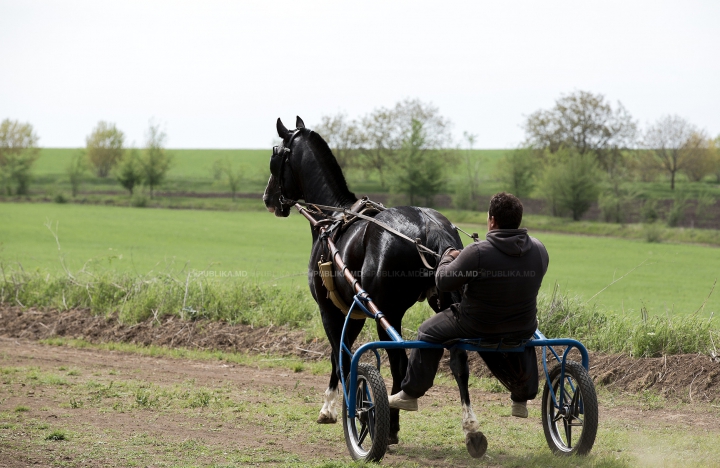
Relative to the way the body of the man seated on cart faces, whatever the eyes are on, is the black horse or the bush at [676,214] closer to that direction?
the black horse

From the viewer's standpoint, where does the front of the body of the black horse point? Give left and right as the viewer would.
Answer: facing away from the viewer and to the left of the viewer

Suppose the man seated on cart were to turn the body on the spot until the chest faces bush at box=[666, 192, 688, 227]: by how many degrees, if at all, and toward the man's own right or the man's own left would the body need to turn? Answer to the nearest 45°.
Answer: approximately 45° to the man's own right

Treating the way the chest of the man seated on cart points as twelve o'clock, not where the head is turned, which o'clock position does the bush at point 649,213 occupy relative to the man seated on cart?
The bush is roughly at 2 o'clock from the man seated on cart.

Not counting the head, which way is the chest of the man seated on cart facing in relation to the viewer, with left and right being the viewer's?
facing away from the viewer and to the left of the viewer

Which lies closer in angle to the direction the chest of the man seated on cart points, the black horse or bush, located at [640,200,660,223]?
the black horse

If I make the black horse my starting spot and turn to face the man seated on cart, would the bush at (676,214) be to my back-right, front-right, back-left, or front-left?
back-left

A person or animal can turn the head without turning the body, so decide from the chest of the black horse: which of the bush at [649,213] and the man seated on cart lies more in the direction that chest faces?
the bush

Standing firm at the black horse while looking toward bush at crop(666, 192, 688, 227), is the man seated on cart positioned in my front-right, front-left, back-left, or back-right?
back-right

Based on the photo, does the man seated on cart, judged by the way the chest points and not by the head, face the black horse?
yes

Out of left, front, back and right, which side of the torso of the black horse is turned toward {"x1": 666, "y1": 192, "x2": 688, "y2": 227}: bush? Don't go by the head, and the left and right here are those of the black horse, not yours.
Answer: right

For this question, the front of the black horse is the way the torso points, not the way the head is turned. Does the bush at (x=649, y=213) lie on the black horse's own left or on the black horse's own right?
on the black horse's own right

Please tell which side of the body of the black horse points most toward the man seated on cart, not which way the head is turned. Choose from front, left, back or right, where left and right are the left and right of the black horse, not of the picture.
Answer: back

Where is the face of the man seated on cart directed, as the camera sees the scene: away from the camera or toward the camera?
away from the camera
